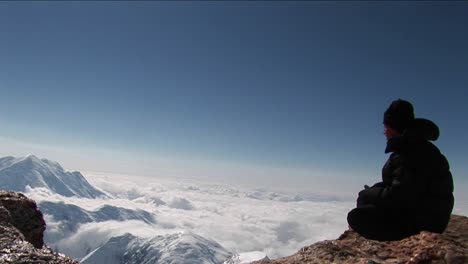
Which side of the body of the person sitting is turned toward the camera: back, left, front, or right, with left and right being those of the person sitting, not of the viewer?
left

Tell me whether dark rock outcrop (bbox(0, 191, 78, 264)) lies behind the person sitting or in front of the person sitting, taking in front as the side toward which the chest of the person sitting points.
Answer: in front

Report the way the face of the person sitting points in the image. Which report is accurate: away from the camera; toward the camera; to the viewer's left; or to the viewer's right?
to the viewer's left
